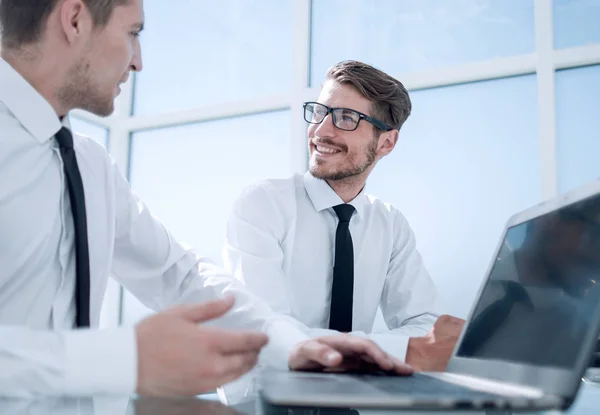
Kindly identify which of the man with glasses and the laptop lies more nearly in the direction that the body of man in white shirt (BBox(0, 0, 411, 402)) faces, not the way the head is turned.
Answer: the laptop

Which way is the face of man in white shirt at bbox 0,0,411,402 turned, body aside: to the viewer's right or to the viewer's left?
to the viewer's right

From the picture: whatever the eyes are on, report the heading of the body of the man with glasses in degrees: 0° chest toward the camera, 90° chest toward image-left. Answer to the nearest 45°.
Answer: approximately 0°

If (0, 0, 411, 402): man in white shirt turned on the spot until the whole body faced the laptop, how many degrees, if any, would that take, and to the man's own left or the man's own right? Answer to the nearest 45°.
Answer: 0° — they already face it

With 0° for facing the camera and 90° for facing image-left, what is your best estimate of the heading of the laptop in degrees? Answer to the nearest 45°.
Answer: approximately 45°

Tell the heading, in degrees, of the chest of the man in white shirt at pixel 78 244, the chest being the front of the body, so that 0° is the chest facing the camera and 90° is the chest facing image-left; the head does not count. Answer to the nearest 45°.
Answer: approximately 315°

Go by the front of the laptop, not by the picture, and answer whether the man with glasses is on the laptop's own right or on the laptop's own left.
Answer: on the laptop's own right

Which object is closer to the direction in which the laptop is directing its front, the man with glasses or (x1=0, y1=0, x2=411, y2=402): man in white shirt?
the man in white shirt
